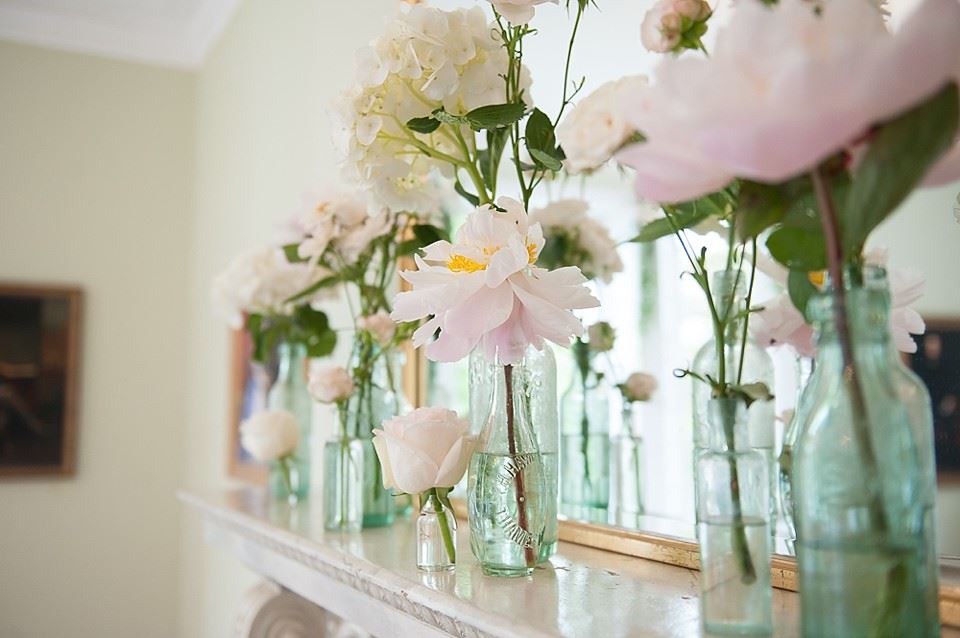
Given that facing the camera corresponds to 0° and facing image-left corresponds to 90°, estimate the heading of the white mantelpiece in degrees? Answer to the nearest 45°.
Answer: approximately 45°
